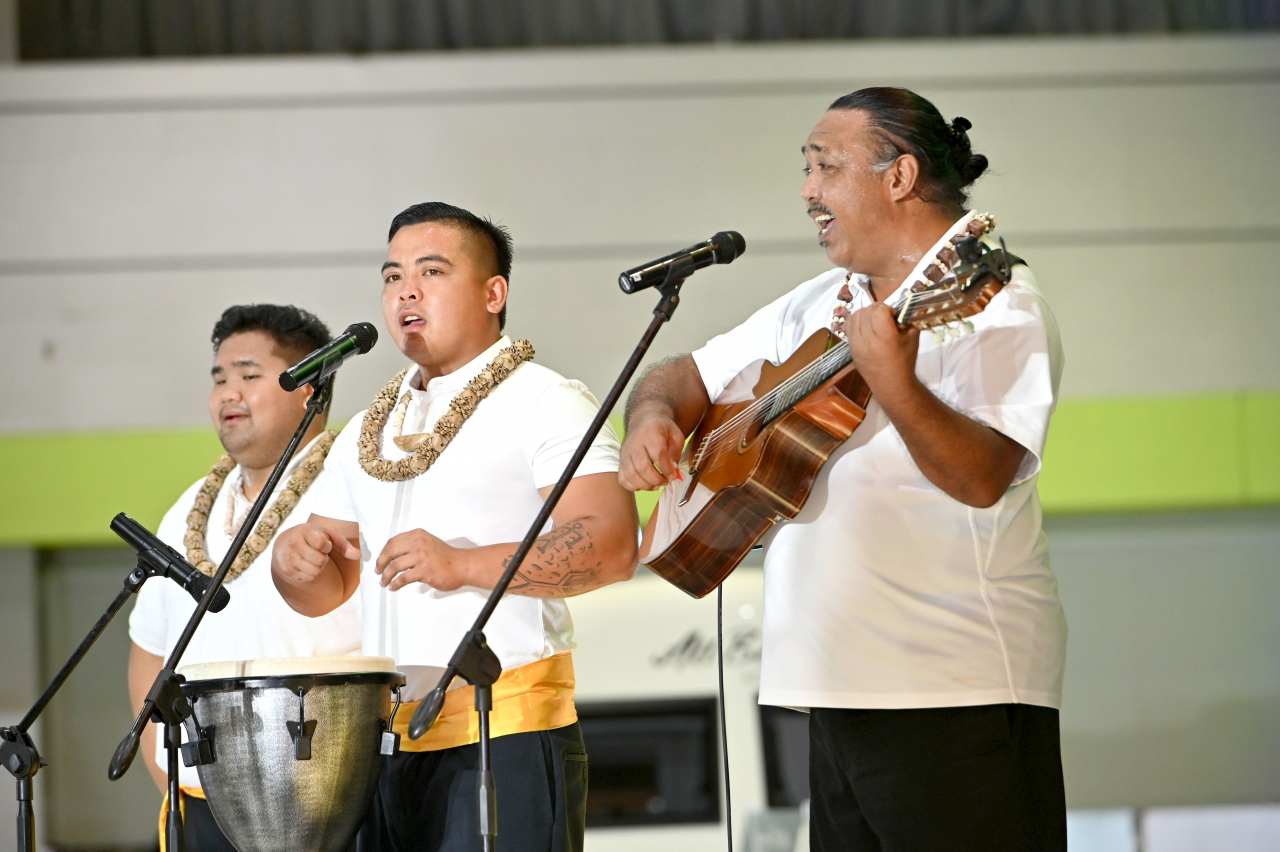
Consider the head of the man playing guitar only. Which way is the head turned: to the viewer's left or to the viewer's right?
to the viewer's left

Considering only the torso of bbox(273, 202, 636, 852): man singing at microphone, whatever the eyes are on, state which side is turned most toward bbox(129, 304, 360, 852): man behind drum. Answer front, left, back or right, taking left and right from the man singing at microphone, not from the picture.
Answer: right

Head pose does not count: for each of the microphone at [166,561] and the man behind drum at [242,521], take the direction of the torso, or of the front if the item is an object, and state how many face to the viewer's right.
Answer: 1

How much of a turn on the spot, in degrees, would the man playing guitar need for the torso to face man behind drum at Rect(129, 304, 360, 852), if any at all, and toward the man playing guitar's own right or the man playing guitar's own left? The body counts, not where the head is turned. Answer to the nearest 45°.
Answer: approximately 90° to the man playing guitar's own right

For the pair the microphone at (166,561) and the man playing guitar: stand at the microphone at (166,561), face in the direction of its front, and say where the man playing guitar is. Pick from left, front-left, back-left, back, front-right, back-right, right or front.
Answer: front-right

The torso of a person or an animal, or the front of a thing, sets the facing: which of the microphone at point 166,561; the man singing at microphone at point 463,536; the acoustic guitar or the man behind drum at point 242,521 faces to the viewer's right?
the microphone

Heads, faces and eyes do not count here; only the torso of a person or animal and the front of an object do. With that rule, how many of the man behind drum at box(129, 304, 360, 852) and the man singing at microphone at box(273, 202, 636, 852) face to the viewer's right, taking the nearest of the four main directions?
0
